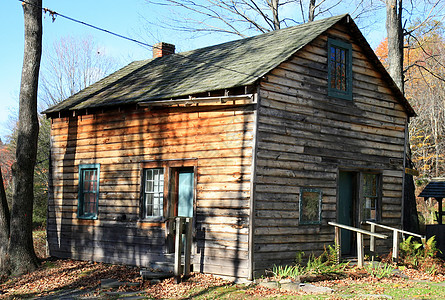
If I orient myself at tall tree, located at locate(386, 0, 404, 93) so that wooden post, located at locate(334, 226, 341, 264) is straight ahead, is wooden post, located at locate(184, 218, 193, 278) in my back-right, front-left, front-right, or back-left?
front-right

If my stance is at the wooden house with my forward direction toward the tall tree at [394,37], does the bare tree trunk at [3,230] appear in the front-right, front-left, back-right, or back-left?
back-left

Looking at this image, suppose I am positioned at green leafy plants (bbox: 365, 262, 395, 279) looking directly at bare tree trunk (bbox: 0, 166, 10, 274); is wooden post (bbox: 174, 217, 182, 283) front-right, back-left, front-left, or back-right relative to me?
front-left

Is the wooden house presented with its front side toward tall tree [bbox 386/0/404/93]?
no

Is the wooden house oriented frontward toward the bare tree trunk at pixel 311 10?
no
